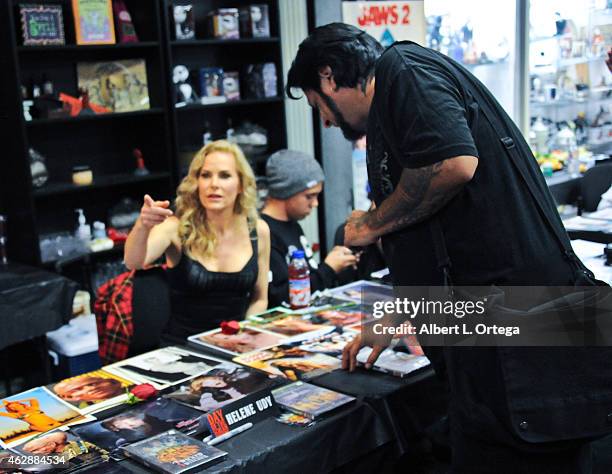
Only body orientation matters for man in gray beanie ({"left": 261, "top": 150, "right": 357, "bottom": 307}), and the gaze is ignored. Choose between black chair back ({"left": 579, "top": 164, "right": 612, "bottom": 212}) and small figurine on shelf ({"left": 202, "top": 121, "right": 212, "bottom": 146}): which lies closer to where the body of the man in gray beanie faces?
the black chair back

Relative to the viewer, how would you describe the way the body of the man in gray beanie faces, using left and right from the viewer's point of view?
facing the viewer and to the right of the viewer

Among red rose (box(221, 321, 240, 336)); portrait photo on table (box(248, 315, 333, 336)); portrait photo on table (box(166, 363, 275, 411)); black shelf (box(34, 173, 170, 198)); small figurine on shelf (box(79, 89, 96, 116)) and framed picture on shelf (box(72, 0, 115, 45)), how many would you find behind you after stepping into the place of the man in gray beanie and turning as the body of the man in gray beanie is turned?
3

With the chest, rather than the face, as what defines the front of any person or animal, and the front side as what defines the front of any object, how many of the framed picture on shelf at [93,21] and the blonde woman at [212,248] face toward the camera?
2

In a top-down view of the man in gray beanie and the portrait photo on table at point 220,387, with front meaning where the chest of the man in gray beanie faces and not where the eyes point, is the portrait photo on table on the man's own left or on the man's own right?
on the man's own right

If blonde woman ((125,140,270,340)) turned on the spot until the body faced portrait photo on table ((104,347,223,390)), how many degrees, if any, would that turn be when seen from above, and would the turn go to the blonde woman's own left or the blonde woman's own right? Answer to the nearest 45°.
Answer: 0° — they already face it

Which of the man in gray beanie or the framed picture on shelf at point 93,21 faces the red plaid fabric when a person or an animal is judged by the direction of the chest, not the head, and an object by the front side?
the framed picture on shelf

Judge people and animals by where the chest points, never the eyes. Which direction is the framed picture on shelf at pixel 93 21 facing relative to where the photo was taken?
toward the camera

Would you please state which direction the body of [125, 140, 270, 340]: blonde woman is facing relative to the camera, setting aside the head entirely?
toward the camera

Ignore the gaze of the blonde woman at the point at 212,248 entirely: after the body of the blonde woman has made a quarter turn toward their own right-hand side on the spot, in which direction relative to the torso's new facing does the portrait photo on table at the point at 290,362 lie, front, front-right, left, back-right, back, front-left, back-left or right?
left

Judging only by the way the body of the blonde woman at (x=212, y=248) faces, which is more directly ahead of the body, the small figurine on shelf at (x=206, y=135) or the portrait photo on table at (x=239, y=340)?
the portrait photo on table

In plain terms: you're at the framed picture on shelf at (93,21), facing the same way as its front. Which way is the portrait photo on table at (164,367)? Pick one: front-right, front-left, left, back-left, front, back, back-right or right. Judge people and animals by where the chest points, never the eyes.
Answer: front

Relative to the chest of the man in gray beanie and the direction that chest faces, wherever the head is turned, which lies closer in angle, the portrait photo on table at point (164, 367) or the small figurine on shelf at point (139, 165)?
the portrait photo on table

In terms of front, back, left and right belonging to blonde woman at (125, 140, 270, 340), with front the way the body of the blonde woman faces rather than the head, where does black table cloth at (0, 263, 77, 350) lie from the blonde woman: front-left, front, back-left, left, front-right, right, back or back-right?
back-right
